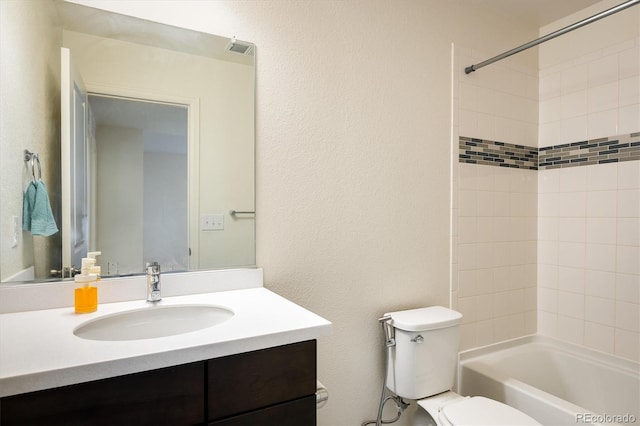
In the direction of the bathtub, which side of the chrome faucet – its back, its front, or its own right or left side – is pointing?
left

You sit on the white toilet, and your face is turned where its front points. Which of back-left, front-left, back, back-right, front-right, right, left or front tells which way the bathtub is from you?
left

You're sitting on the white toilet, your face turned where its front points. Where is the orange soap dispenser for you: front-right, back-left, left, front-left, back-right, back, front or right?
right

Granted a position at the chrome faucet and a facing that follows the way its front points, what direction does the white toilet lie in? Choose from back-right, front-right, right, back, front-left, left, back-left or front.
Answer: left

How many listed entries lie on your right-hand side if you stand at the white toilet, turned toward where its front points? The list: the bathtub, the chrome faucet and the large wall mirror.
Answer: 2

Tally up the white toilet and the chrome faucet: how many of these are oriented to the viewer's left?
0

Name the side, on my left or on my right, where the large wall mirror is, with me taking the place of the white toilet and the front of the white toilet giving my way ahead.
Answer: on my right

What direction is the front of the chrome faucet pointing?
toward the camera
